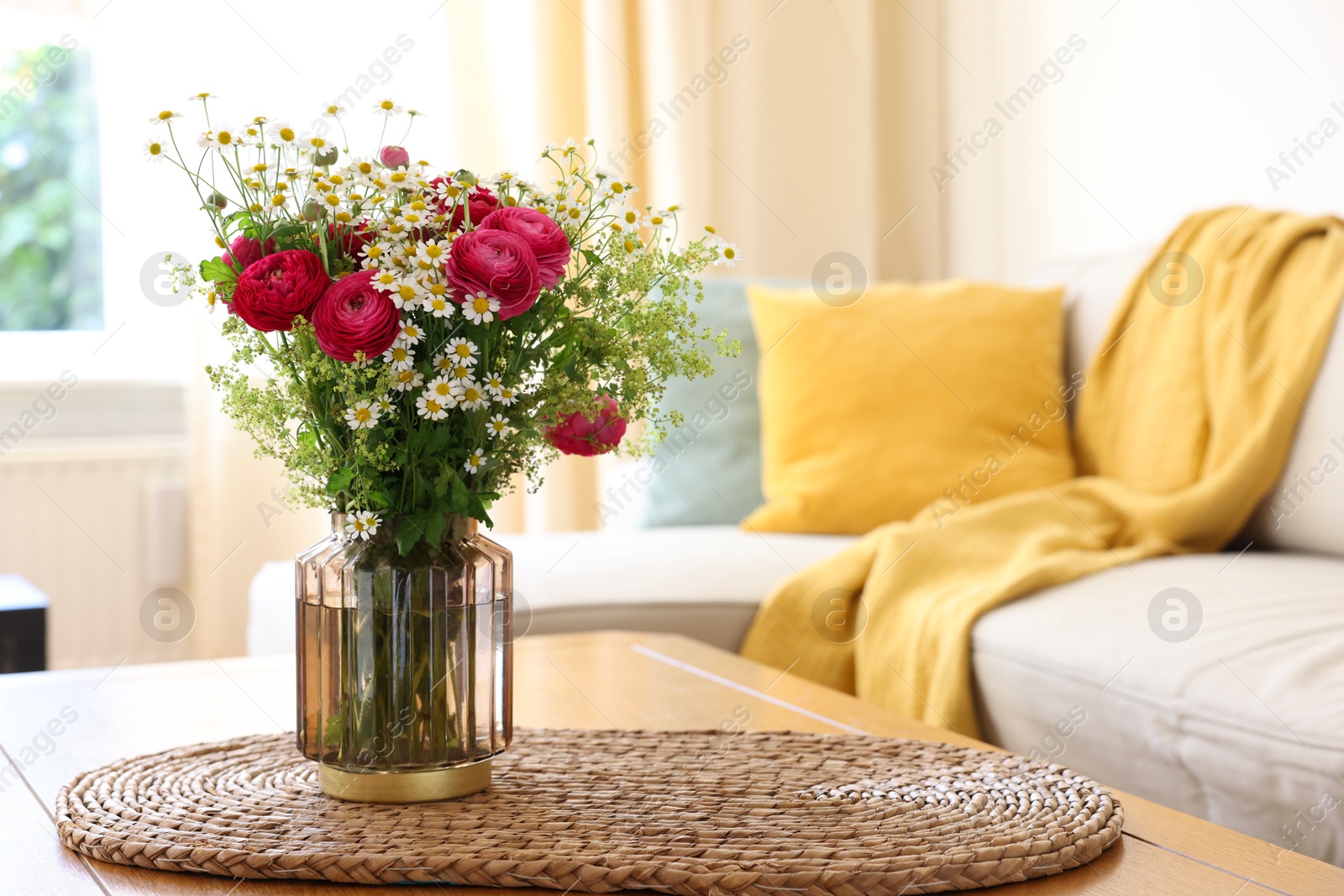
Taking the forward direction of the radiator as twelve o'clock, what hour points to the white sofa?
The white sofa is roughly at 11 o'clock from the radiator.

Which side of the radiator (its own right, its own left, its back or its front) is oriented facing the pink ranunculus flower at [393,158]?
front

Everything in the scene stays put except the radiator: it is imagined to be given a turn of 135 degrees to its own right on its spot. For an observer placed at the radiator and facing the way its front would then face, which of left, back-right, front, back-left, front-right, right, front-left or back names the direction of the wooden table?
back-left

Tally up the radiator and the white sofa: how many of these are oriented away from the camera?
0

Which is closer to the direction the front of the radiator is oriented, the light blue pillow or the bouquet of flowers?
the bouquet of flowers

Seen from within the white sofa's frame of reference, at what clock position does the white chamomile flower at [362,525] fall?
The white chamomile flower is roughly at 12 o'clock from the white sofa.

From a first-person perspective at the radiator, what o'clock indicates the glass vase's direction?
The glass vase is roughly at 12 o'clock from the radiator.

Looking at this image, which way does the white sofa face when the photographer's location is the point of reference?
facing the viewer and to the left of the viewer

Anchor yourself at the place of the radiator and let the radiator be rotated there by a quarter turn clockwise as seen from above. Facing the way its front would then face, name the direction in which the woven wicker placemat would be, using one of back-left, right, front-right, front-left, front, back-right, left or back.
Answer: left

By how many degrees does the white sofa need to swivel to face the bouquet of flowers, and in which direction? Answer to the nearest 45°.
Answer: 0° — it already faces it

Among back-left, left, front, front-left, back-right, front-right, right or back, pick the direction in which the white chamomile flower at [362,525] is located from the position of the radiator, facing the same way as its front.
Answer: front

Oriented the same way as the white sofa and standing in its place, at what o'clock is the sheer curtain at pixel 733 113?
The sheer curtain is roughly at 4 o'clock from the white sofa.

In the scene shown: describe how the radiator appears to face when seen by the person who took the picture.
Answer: facing the viewer

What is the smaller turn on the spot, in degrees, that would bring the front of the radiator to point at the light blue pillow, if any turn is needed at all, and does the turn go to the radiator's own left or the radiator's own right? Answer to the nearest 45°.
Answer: approximately 45° to the radiator's own left

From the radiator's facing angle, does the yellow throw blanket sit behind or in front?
in front

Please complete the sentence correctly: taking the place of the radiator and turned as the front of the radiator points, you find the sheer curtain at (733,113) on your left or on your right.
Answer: on your left
